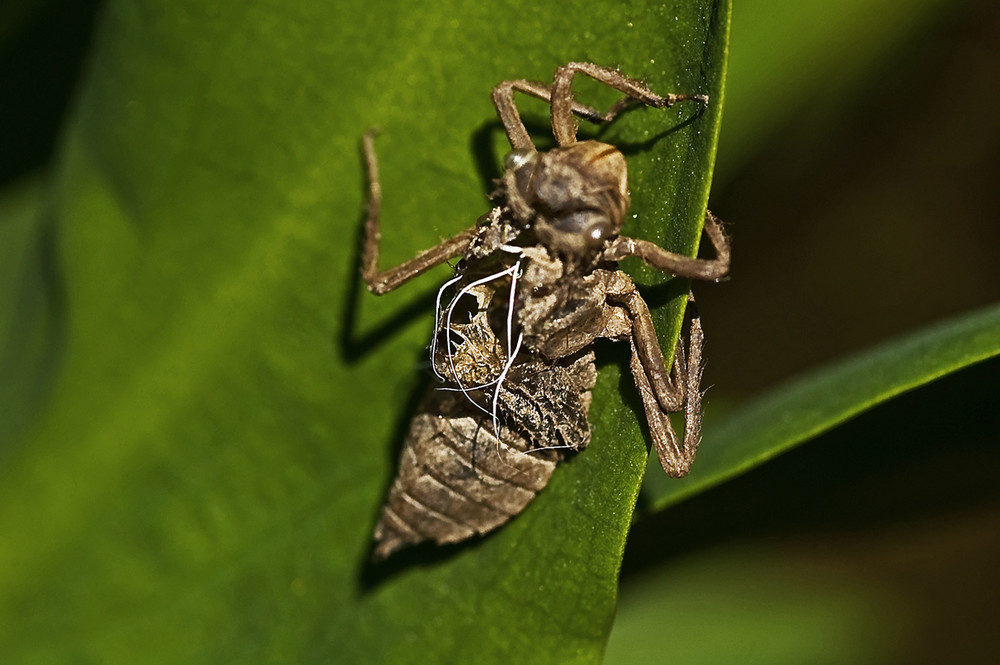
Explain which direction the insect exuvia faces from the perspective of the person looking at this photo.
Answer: facing away from the viewer and to the right of the viewer

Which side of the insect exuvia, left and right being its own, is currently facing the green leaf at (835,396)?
right
